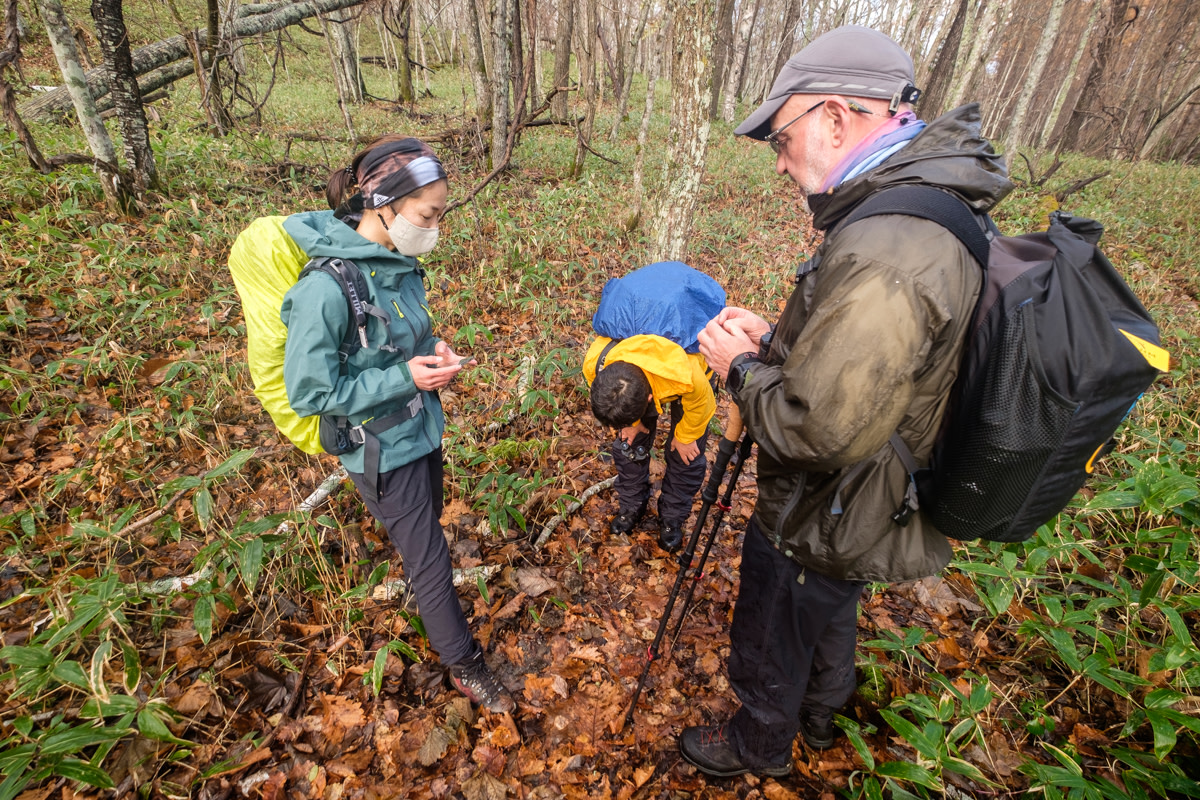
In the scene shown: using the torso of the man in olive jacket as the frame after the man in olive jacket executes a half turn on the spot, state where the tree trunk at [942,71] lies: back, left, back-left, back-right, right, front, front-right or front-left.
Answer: left

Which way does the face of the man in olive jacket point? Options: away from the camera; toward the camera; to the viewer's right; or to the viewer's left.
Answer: to the viewer's left

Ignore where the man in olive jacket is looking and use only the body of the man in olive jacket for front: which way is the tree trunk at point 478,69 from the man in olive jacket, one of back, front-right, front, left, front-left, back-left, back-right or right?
front-right

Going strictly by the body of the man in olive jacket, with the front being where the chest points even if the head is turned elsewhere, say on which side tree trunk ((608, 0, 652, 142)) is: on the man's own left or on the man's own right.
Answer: on the man's own right

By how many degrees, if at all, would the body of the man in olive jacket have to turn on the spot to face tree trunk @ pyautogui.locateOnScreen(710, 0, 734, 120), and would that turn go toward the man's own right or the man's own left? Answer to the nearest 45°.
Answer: approximately 90° to the man's own right

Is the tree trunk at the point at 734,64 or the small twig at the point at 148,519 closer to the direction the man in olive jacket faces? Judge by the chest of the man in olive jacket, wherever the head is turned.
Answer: the small twig

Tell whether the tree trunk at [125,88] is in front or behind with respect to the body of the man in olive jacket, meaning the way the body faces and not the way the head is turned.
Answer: in front

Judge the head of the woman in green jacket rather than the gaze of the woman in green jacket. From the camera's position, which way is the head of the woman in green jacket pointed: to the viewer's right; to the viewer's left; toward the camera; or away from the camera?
to the viewer's right

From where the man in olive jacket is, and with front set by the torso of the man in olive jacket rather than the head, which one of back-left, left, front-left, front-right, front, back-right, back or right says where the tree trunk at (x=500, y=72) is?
front-right

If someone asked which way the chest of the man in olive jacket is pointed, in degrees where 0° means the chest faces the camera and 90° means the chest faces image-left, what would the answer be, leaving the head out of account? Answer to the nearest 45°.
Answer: approximately 90°
